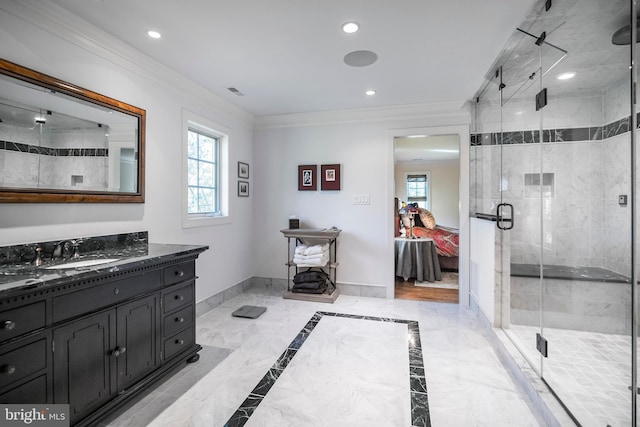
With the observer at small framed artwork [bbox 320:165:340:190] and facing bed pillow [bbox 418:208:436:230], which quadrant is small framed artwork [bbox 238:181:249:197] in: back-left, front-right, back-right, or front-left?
back-left

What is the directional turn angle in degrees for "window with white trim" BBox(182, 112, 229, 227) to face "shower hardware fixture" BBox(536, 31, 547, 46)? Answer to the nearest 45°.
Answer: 0° — it already faces it

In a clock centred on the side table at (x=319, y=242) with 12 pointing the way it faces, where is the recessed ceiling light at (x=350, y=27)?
The recessed ceiling light is roughly at 12 o'clock from the side table.

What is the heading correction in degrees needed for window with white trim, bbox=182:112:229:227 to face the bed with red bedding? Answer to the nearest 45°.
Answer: approximately 45° to its left

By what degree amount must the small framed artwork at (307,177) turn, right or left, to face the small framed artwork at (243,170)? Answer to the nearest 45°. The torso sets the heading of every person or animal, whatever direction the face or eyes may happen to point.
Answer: approximately 90° to its right

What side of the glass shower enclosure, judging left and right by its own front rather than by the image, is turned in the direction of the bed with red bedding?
right

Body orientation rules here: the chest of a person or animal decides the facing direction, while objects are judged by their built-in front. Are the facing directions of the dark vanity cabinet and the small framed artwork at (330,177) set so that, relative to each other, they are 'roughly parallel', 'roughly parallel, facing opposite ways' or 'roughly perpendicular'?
roughly perpendicular

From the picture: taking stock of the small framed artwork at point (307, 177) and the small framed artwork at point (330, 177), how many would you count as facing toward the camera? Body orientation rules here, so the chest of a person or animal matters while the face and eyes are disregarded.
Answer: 2

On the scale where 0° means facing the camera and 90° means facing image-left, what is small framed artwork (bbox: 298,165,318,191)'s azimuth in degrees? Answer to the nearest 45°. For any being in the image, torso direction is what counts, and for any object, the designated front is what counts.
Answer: approximately 0°

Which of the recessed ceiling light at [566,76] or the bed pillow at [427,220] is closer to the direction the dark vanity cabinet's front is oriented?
the recessed ceiling light
